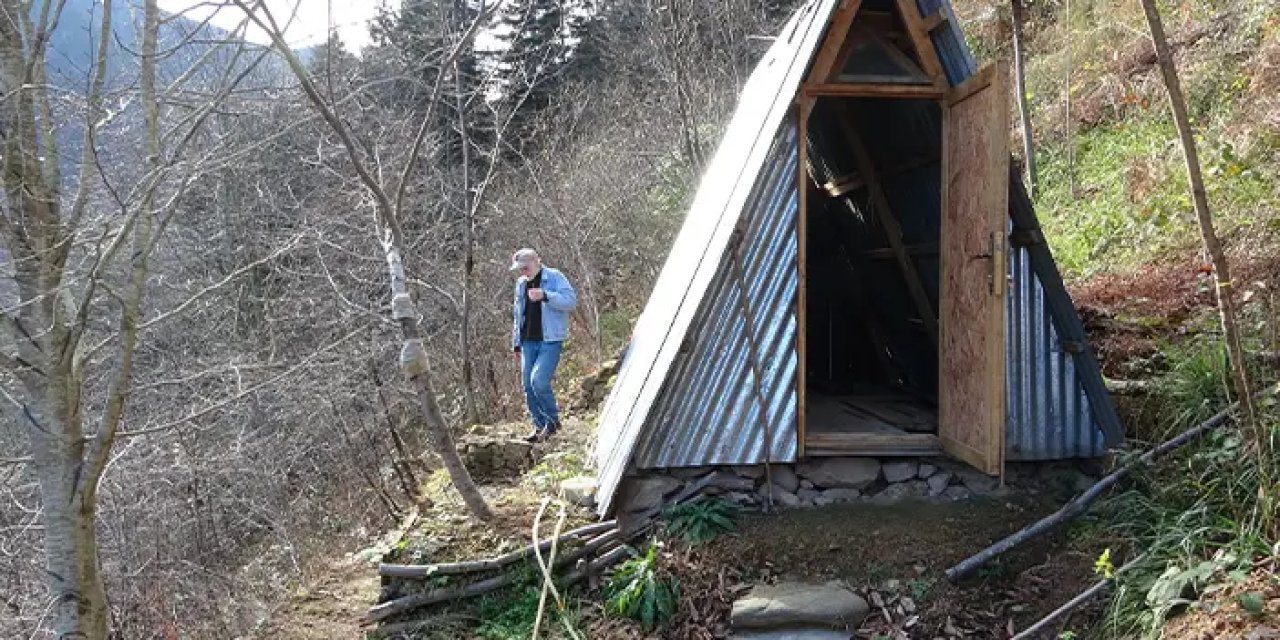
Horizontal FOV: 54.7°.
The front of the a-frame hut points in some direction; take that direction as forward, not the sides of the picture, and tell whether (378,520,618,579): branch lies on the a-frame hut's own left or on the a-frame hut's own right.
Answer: on the a-frame hut's own right

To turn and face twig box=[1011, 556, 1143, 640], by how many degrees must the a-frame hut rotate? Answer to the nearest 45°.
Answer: approximately 45° to its left

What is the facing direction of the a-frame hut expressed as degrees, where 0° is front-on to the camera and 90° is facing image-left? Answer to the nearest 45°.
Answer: approximately 0°

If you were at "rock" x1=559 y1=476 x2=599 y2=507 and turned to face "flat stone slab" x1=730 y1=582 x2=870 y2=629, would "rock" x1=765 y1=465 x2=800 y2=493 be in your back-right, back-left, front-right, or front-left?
front-left

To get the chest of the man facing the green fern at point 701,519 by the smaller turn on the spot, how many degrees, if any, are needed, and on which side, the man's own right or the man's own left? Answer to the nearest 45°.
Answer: approximately 45° to the man's own left

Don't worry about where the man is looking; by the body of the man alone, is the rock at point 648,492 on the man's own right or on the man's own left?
on the man's own left

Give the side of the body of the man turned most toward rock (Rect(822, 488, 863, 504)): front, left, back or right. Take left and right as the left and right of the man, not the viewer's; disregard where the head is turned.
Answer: left

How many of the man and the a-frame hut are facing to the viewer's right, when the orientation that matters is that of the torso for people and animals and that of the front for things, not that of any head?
0

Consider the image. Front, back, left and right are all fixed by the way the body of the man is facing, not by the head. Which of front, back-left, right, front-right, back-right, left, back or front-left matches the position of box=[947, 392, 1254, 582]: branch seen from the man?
left

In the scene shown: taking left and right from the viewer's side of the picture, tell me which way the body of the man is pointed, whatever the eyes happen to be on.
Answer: facing the viewer and to the left of the viewer

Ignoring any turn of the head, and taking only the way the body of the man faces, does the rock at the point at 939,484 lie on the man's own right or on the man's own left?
on the man's own left

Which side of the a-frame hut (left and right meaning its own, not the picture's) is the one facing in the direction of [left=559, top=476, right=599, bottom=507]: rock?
right

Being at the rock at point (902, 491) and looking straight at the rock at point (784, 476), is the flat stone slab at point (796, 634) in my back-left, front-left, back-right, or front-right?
front-left
